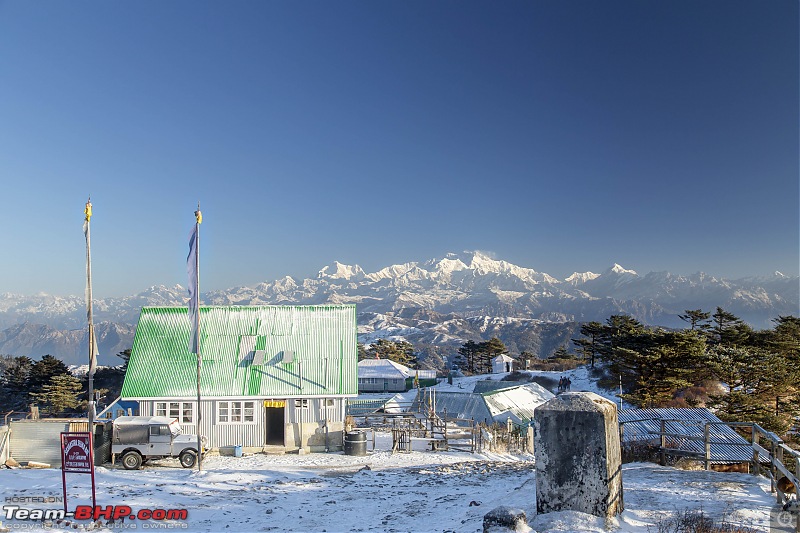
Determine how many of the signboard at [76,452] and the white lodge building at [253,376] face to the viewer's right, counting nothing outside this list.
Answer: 0

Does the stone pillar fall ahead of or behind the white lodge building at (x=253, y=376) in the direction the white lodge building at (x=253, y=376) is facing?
ahead

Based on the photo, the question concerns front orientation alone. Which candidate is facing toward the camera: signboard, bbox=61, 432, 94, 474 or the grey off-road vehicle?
the signboard

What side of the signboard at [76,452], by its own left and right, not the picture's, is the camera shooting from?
front

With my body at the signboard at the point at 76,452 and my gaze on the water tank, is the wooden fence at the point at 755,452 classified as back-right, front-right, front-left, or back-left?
front-right

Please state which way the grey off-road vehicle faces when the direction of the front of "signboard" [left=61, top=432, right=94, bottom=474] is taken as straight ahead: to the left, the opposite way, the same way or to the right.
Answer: to the left

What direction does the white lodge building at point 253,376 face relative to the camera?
toward the camera

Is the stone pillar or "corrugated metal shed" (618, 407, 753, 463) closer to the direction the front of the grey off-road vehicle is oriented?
the corrugated metal shed

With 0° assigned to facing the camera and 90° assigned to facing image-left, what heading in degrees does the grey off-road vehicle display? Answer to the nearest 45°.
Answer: approximately 270°

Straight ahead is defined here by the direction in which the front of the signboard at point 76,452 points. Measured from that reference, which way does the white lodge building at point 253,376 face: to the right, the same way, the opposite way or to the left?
the same way
